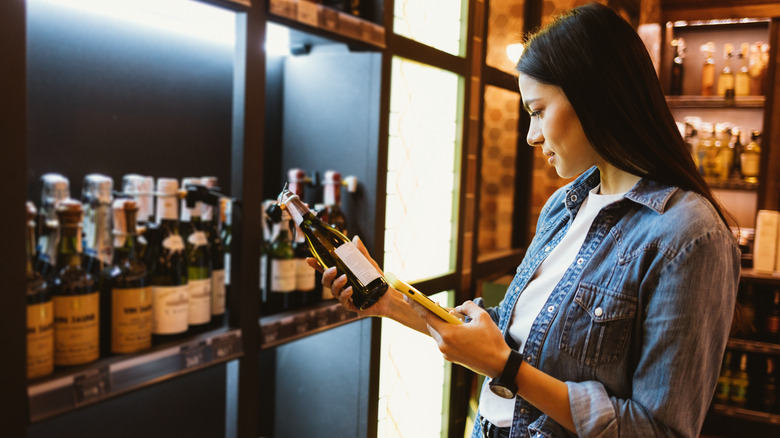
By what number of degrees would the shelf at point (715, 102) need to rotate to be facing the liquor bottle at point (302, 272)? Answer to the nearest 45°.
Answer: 0° — it already faces it

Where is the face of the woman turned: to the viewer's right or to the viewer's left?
to the viewer's left

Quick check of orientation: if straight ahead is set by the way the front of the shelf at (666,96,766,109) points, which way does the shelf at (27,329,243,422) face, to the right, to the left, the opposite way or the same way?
to the left

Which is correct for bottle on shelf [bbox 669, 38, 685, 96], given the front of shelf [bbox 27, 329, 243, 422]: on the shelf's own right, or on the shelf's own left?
on the shelf's own left

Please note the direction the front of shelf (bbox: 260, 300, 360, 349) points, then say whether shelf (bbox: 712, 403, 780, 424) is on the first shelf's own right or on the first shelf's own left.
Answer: on the first shelf's own left

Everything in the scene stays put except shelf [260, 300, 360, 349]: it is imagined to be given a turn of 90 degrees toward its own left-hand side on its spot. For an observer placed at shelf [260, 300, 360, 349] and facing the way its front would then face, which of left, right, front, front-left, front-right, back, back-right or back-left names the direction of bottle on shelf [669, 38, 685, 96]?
front

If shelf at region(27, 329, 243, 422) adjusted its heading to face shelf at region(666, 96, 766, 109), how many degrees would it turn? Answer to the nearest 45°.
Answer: approximately 90° to its left

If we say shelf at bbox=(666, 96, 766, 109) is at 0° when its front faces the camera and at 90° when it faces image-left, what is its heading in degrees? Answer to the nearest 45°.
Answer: approximately 0°

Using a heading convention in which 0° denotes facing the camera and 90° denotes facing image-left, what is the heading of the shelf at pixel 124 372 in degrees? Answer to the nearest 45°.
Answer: approximately 315°

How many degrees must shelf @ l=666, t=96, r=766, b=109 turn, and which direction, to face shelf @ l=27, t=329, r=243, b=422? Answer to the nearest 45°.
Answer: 0° — it already faces it

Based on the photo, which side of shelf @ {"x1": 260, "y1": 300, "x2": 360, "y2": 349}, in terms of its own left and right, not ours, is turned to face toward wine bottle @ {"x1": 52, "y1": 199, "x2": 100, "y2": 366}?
right
